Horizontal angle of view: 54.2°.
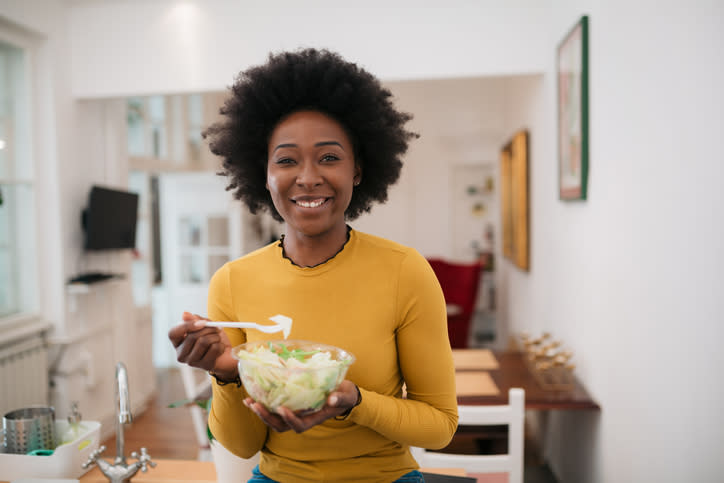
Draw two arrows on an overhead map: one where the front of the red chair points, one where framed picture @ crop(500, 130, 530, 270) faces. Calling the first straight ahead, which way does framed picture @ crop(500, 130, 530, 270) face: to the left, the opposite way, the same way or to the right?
to the right

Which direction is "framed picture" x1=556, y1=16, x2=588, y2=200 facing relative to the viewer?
to the viewer's left

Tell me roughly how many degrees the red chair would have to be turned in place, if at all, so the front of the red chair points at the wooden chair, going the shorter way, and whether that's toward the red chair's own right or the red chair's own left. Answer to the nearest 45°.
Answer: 0° — it already faces it

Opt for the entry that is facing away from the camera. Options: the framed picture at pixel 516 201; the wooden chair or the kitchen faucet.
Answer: the wooden chair

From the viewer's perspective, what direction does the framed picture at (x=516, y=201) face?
to the viewer's left

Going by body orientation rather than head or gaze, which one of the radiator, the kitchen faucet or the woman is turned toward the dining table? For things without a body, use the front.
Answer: the radiator

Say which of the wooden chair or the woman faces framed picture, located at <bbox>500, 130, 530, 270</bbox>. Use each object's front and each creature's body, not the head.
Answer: the wooden chair

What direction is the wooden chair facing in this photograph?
away from the camera

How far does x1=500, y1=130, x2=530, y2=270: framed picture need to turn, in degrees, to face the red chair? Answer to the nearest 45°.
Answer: approximately 45° to its right

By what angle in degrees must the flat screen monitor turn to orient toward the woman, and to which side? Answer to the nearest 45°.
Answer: approximately 45° to its right

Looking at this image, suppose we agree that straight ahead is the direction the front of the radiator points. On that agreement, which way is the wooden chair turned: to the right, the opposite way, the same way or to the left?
to the left
